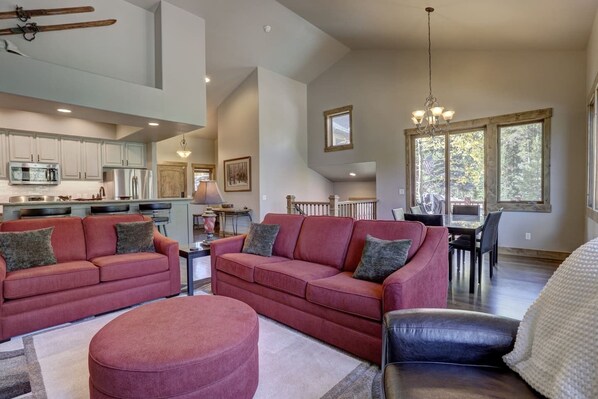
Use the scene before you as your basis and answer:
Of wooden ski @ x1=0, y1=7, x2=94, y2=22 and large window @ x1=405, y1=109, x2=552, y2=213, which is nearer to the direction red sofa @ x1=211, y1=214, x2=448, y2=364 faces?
the wooden ski

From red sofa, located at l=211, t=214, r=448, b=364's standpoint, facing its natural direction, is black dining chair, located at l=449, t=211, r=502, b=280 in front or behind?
behind

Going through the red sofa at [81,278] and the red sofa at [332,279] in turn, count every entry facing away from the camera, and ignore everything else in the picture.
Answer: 0

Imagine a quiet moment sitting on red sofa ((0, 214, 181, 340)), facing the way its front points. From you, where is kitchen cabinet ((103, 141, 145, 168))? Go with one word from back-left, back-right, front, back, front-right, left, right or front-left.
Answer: back-left

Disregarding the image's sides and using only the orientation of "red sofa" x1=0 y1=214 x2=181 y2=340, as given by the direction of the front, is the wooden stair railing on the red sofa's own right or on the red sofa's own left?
on the red sofa's own left

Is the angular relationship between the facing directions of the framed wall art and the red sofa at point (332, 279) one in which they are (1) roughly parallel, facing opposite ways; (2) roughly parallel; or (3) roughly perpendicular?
roughly parallel

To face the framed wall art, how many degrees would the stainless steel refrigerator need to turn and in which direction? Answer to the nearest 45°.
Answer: approximately 45° to its left

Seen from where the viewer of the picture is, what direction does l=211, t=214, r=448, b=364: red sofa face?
facing the viewer and to the left of the viewer

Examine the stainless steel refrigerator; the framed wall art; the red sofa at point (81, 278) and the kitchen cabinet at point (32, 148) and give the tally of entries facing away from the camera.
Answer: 0

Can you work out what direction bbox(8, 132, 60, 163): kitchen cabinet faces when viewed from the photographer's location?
facing the viewer and to the right of the viewer

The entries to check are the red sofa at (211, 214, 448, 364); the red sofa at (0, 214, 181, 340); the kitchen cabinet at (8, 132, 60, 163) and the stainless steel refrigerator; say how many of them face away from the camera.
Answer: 0

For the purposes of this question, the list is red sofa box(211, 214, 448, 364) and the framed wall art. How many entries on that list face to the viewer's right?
0
